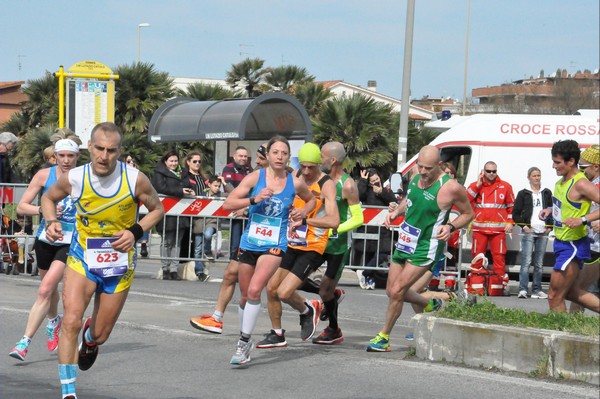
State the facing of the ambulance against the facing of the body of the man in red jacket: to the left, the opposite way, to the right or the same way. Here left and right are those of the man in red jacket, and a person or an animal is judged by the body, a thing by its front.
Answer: to the right

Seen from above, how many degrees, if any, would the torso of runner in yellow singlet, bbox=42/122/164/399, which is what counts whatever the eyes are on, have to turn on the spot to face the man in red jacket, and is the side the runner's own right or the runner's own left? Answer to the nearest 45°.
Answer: approximately 135° to the runner's own left

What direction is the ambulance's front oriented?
to the viewer's left

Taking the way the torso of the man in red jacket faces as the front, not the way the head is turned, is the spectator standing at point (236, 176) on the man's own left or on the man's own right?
on the man's own right

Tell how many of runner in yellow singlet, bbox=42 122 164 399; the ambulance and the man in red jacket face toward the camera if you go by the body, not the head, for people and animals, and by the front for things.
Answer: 2

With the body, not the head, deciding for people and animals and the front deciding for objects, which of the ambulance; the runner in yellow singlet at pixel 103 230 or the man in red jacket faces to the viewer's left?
the ambulance

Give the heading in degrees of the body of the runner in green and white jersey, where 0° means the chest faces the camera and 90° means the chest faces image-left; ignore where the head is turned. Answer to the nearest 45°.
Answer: approximately 45°

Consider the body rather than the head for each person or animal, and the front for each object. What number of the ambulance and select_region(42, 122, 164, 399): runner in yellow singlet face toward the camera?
1

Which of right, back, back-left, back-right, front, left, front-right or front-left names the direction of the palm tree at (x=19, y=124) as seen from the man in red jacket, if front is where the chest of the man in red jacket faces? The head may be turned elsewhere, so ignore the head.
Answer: back-right

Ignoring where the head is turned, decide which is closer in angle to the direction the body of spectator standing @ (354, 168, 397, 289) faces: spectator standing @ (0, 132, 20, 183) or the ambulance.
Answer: the spectator standing
